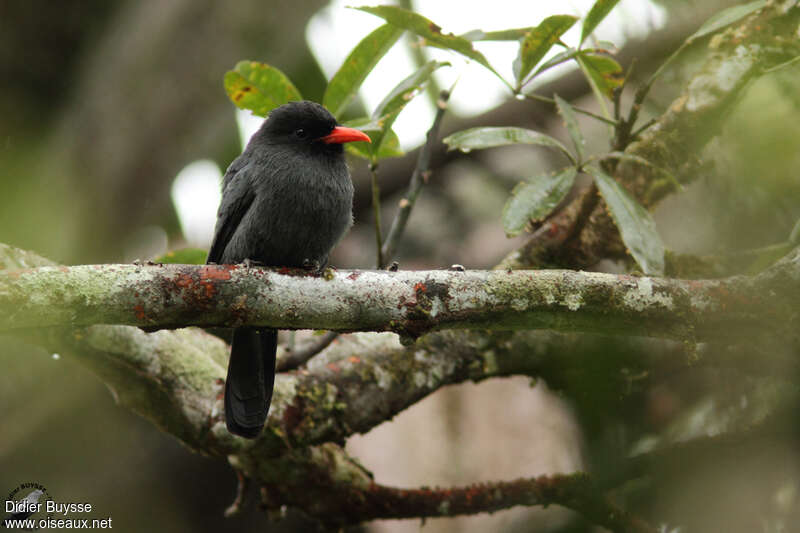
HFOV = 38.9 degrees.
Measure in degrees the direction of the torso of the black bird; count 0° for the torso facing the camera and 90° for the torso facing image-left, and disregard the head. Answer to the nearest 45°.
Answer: approximately 315°
